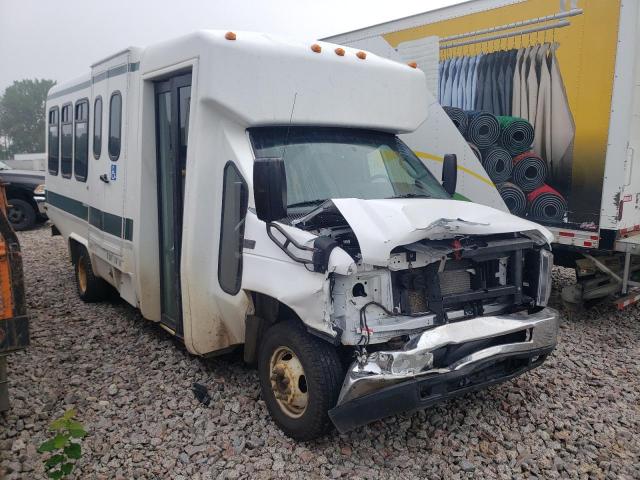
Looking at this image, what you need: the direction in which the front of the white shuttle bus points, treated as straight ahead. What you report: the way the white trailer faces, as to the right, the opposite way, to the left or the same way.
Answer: the opposite way

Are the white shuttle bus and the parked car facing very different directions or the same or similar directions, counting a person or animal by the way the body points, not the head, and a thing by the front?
same or similar directions

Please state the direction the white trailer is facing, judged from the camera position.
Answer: facing away from the viewer and to the left of the viewer

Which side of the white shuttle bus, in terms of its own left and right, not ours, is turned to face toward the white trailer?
left

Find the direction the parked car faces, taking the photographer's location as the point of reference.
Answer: facing the viewer and to the right of the viewer

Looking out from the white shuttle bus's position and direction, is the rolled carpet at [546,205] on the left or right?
on its left

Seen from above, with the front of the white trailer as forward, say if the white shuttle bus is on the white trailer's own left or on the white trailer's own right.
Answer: on the white trailer's own left

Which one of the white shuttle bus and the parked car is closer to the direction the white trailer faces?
the parked car

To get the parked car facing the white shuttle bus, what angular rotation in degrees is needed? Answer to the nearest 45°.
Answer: approximately 45° to its right

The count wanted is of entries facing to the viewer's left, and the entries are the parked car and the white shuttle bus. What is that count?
0
